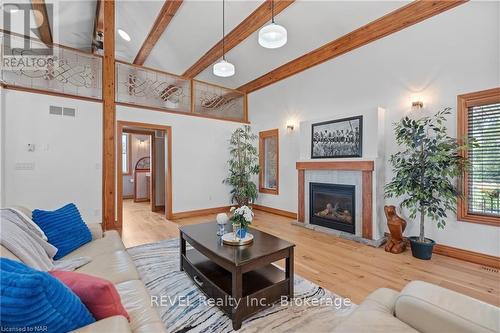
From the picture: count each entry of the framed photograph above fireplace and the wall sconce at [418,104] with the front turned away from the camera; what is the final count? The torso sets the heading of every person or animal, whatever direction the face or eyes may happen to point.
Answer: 0

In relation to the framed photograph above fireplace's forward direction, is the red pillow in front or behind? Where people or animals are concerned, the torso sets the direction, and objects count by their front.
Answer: in front

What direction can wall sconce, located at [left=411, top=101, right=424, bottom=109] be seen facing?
toward the camera

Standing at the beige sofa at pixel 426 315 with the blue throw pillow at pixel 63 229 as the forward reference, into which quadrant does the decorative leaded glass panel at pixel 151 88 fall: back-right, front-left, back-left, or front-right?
front-right

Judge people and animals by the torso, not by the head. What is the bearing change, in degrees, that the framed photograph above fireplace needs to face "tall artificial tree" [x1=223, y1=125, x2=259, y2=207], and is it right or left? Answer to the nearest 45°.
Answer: approximately 90° to its right

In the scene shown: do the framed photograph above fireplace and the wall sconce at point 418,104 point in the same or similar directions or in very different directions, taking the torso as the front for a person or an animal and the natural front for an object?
same or similar directions

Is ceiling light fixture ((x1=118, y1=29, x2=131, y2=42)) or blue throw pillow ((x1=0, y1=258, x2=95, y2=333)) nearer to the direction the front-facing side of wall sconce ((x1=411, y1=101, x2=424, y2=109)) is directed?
the blue throw pillow

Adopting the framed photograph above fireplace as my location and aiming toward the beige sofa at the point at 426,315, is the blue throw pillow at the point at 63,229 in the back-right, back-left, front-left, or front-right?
front-right

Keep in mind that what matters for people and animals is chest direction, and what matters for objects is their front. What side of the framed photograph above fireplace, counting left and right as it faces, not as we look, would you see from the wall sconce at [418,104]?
left

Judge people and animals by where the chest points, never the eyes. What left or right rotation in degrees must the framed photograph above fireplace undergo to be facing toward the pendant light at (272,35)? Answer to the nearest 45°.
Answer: approximately 45° to its left

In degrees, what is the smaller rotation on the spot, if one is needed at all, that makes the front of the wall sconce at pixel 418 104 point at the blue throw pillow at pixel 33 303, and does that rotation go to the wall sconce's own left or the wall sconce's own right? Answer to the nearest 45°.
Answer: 0° — it already faces it

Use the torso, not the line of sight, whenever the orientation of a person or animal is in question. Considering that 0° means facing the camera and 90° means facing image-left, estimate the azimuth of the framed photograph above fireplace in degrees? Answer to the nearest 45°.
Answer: approximately 45°

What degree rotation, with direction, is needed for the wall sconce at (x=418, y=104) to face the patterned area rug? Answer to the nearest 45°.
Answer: approximately 45° to its right

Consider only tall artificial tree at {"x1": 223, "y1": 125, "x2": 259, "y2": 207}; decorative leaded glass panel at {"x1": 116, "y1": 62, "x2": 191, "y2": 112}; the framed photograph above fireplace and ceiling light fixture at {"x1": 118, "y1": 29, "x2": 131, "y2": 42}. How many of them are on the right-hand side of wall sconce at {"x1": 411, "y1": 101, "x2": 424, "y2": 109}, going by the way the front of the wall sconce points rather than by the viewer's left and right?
4

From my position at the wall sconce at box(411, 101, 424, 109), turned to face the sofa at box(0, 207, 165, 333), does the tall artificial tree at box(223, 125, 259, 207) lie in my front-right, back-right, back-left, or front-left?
front-right

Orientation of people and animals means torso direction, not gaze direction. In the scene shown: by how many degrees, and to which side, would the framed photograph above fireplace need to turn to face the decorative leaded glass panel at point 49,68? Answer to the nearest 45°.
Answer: approximately 45° to its right
